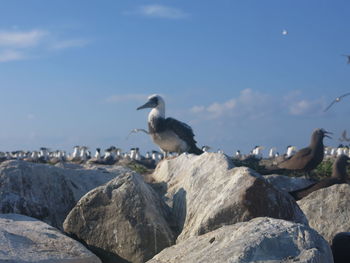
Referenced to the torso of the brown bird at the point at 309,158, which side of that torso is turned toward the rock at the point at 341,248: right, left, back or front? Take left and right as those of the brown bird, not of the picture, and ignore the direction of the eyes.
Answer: right

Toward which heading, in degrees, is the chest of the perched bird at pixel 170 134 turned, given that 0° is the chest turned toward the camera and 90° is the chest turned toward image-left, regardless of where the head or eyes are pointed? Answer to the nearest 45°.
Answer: approximately 90°

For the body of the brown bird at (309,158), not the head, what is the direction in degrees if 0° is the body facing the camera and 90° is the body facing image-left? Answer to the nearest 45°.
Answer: approximately 270°

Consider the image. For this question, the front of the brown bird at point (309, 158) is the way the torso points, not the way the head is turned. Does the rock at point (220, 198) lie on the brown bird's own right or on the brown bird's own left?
on the brown bird's own right

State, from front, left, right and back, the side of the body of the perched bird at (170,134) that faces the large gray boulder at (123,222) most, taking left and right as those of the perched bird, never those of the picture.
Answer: left

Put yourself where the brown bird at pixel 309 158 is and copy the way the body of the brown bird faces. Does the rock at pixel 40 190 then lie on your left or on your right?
on your right

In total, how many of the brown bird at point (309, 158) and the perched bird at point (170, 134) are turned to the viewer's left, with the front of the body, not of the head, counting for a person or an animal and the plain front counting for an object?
1

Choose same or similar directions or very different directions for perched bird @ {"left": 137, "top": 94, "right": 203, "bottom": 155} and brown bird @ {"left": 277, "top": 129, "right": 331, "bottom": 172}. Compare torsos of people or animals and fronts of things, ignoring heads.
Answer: very different directions

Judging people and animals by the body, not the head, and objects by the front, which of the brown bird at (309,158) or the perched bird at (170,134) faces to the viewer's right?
the brown bird

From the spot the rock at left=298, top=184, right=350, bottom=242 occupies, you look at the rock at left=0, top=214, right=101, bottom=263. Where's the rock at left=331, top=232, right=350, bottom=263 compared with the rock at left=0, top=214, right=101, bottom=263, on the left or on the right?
left

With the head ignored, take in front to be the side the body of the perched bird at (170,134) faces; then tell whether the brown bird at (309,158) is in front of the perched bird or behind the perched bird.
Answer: behind

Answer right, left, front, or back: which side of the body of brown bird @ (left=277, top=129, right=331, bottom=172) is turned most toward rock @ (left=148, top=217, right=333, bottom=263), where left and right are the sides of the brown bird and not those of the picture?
right
